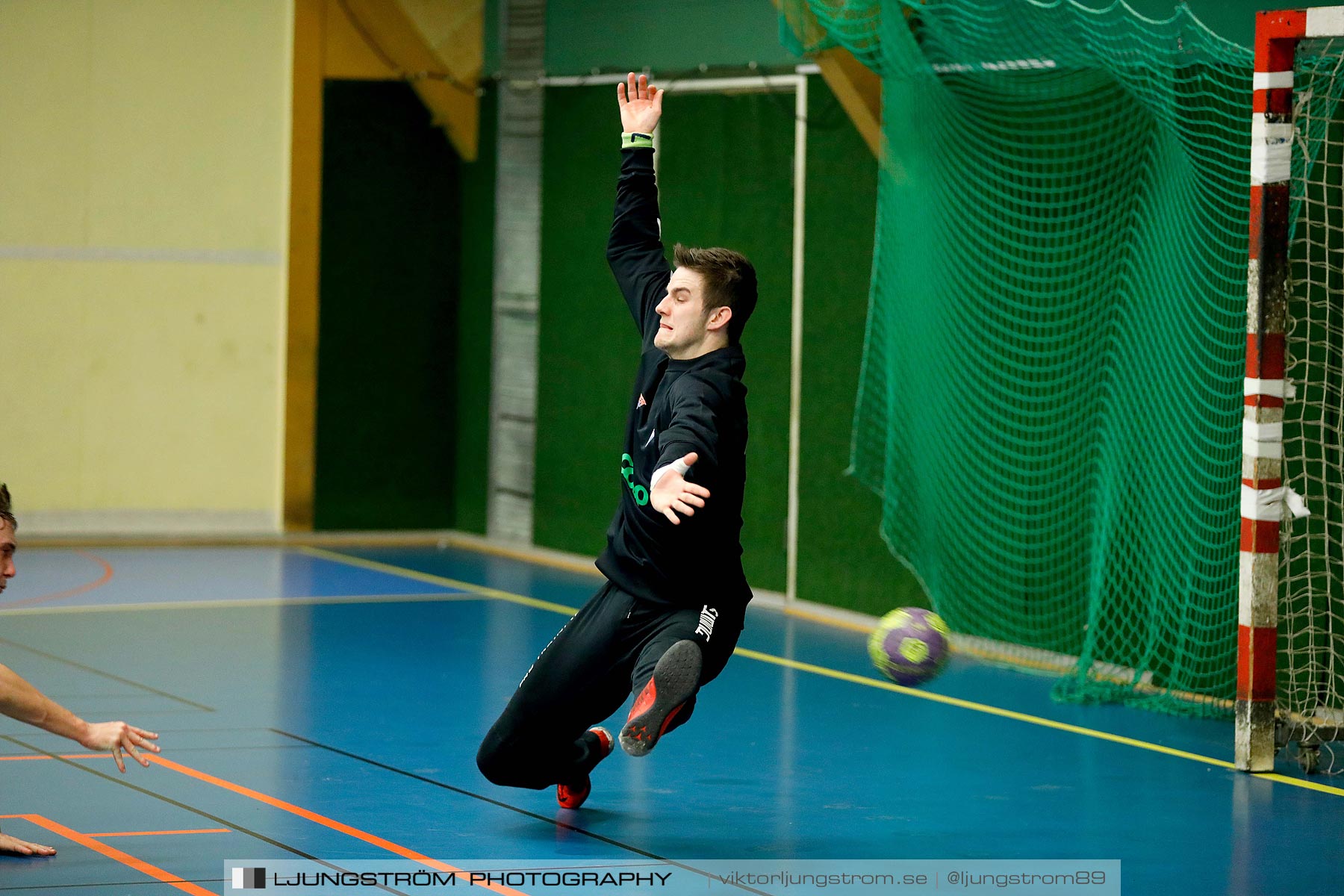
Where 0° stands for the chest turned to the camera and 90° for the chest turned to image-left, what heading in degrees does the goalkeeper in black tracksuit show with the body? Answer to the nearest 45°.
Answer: approximately 45°

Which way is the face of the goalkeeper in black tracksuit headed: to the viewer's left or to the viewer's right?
to the viewer's left

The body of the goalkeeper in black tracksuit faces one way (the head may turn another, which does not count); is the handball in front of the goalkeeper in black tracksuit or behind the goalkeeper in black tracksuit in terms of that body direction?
behind

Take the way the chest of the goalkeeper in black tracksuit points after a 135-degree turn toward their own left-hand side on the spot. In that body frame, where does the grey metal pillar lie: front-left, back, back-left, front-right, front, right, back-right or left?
left

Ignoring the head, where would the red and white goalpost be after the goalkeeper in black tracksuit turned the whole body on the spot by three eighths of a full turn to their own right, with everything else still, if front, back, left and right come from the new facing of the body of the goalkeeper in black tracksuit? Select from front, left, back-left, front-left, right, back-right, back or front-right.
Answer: front-right
